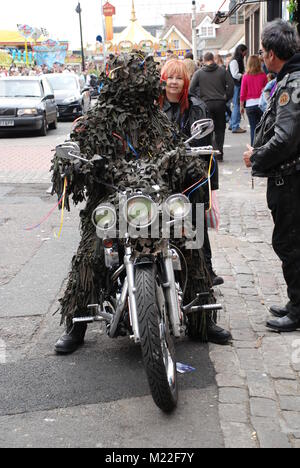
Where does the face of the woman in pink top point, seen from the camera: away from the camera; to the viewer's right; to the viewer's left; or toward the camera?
away from the camera

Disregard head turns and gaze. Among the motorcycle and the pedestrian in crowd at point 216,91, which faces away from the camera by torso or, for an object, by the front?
the pedestrian in crowd

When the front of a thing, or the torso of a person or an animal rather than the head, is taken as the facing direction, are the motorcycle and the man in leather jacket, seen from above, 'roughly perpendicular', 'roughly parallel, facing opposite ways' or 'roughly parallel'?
roughly perpendicular

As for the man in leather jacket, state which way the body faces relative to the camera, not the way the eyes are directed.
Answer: to the viewer's left

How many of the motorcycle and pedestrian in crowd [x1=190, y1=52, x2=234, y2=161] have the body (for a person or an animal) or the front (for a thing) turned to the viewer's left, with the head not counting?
0

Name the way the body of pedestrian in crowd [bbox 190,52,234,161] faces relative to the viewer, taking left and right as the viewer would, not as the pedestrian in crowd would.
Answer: facing away from the viewer

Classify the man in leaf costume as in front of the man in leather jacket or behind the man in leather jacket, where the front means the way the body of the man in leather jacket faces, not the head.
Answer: in front

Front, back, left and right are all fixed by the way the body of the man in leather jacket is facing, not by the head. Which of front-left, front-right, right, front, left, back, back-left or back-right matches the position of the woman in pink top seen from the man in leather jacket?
right

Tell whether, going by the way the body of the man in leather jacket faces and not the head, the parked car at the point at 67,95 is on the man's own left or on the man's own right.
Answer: on the man's own right

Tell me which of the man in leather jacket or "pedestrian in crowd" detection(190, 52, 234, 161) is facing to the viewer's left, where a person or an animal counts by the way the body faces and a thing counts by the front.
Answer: the man in leather jacket

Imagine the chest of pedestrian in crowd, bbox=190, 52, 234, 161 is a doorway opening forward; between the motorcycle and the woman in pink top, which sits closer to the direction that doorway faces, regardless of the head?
the woman in pink top

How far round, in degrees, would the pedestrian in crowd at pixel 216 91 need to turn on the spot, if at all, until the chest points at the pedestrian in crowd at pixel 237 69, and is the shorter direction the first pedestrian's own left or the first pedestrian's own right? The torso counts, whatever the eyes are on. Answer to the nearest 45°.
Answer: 0° — they already face them

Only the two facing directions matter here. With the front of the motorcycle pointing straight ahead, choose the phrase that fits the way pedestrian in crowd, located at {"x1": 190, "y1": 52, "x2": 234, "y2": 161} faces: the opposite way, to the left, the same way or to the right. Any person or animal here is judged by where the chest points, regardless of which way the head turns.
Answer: the opposite way
